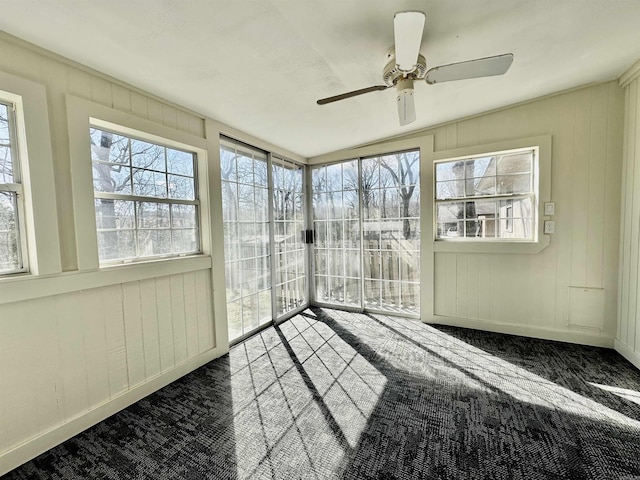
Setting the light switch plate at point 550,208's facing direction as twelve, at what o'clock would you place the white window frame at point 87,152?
The white window frame is roughly at 1 o'clock from the light switch plate.

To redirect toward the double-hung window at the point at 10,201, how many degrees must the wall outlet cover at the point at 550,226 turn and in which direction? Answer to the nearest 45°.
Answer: approximately 45° to its right

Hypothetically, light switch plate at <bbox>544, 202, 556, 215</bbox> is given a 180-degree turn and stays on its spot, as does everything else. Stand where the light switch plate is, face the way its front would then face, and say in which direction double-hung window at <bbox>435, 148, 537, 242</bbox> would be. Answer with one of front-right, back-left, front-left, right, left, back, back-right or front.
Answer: left

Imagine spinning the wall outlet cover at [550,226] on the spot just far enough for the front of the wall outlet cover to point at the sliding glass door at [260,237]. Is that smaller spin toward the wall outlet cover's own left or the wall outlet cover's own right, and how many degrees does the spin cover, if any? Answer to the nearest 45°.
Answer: approximately 45° to the wall outlet cover's own right

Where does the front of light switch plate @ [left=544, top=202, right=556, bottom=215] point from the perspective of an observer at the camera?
facing the viewer

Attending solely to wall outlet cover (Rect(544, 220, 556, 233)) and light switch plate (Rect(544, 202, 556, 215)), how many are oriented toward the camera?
2

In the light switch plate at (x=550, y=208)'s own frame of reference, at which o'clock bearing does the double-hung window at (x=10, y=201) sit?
The double-hung window is roughly at 1 o'clock from the light switch plate.

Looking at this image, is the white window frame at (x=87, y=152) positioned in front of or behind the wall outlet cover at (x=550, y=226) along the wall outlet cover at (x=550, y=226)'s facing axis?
in front

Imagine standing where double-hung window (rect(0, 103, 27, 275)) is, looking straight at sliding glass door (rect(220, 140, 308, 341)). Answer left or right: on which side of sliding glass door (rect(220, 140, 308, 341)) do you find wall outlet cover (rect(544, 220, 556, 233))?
right

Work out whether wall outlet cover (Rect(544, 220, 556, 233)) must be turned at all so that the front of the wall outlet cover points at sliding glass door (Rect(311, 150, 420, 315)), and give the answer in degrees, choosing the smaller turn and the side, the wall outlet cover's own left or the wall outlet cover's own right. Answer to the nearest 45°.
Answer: approximately 90° to the wall outlet cover's own right

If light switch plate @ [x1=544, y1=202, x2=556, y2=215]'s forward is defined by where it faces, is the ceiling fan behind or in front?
in front

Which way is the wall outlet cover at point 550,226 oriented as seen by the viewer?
toward the camera

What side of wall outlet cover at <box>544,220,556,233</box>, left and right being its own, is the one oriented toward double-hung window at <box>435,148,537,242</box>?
right

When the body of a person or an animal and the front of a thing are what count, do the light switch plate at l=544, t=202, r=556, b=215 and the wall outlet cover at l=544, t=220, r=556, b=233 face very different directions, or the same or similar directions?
same or similar directions
